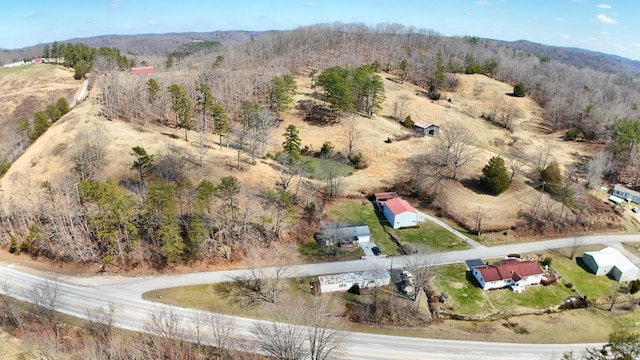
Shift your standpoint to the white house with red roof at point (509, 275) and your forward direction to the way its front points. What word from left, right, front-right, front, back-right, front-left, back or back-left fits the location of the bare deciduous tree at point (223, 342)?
front-right

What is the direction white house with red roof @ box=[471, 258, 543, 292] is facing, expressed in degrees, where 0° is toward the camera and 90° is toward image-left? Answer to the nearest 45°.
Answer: approximately 0°

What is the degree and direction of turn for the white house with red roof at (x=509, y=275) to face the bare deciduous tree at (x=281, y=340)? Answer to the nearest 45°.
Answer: approximately 45° to its right

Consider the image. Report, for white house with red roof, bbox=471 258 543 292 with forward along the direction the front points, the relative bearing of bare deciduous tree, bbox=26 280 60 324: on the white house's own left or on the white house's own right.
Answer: on the white house's own right

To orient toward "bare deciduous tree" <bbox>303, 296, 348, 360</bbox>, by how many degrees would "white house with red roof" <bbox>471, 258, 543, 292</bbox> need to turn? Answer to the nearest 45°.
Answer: approximately 45° to its right

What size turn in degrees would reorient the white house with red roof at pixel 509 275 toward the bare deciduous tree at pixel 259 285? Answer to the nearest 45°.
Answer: approximately 45° to its right

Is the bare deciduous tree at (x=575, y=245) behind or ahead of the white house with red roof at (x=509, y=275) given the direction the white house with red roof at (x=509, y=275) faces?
behind
